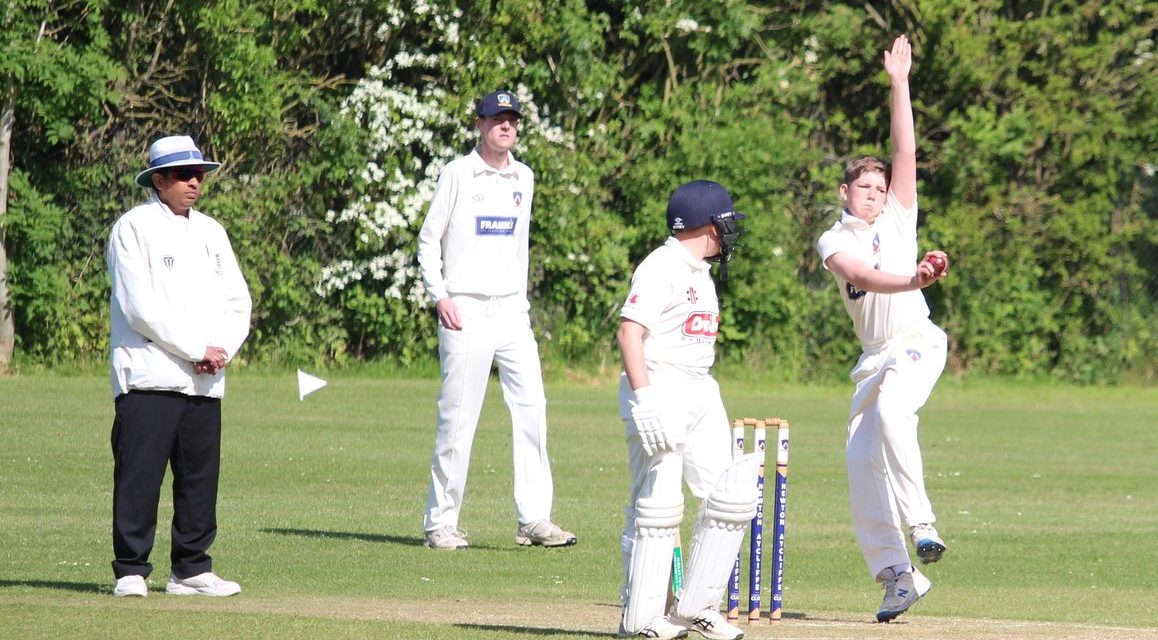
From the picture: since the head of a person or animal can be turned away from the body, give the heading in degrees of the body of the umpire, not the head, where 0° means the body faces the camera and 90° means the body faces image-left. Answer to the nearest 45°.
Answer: approximately 315°

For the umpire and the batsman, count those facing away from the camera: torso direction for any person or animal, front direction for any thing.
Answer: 0

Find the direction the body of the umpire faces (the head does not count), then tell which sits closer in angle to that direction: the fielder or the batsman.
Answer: the batsman

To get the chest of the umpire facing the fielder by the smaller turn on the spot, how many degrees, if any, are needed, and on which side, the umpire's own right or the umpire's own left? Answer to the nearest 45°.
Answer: approximately 90° to the umpire's own left

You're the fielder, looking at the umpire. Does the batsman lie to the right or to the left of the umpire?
left

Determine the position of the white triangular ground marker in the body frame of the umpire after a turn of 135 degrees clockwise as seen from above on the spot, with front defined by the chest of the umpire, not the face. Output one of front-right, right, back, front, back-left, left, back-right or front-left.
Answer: right
